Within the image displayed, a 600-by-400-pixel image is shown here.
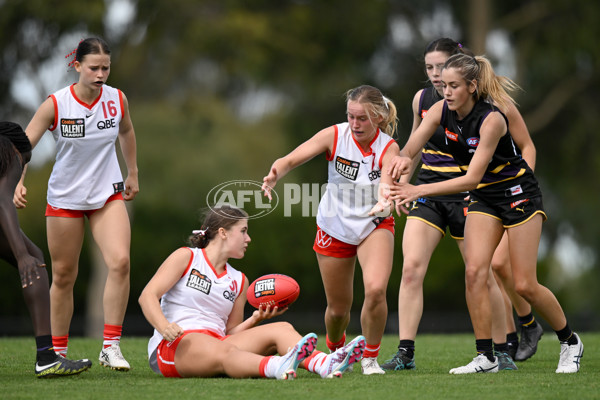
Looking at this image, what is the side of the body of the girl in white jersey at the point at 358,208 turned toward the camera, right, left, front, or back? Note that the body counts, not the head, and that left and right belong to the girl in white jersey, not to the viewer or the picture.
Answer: front

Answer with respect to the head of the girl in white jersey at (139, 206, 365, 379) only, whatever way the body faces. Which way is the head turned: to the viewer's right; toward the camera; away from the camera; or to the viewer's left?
to the viewer's right

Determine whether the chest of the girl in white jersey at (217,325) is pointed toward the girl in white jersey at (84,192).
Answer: no

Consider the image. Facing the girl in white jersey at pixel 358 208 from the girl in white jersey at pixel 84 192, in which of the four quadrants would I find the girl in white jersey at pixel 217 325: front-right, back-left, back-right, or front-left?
front-right

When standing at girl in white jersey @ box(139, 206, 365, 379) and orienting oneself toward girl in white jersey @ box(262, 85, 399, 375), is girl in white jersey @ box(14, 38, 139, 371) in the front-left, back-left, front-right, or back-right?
back-left

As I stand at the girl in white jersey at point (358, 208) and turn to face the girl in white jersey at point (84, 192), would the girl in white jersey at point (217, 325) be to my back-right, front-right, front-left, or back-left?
front-left

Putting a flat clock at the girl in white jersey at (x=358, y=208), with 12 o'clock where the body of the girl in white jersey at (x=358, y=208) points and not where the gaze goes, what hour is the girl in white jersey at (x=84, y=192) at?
the girl in white jersey at (x=84, y=192) is roughly at 3 o'clock from the girl in white jersey at (x=358, y=208).

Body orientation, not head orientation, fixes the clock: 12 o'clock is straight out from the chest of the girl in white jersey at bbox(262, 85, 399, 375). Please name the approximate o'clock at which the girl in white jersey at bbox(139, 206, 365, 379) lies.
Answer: the girl in white jersey at bbox(139, 206, 365, 379) is roughly at 2 o'clock from the girl in white jersey at bbox(262, 85, 399, 375).

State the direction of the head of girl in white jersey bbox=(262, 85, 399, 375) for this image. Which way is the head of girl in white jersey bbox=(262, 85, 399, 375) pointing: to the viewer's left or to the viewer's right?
to the viewer's left

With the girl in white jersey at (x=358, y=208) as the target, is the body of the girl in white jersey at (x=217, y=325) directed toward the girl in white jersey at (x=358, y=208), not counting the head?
no

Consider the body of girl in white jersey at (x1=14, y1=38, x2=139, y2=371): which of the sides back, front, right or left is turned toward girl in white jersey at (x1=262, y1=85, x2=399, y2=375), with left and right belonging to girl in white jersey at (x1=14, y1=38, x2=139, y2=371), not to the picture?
left

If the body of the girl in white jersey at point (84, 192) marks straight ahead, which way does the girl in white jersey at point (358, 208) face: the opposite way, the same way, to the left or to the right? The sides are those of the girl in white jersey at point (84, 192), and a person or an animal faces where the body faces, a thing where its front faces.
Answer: the same way

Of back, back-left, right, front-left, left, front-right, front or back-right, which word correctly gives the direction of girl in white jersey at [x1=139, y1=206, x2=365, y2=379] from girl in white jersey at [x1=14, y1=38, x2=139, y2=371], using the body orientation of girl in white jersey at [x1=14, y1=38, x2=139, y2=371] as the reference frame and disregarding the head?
front-left

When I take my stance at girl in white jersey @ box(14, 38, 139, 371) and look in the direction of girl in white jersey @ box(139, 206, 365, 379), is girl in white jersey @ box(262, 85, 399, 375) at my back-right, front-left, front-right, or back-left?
front-left

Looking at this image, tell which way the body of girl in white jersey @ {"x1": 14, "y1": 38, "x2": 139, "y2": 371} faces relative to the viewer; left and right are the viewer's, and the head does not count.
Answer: facing the viewer

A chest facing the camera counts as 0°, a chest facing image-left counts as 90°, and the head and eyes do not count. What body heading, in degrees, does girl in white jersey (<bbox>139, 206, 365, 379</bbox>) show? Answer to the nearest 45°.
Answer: approximately 315°

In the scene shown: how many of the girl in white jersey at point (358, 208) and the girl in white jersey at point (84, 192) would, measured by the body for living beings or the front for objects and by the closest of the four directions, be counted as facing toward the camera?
2
